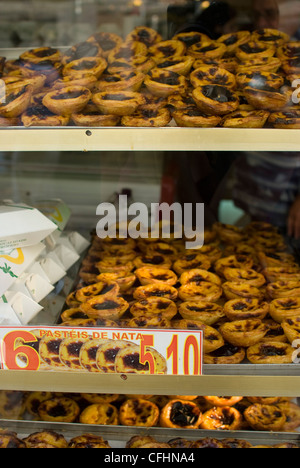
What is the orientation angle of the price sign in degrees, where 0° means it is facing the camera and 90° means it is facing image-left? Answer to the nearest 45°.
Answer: approximately 0°
